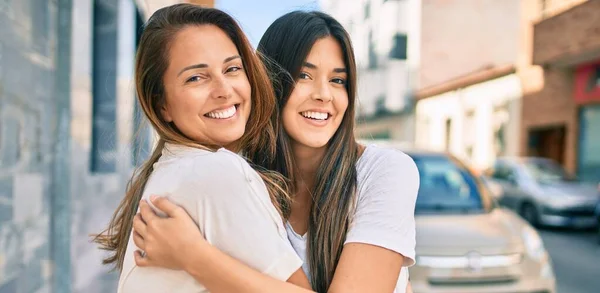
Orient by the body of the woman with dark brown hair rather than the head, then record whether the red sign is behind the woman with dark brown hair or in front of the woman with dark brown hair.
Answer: behind

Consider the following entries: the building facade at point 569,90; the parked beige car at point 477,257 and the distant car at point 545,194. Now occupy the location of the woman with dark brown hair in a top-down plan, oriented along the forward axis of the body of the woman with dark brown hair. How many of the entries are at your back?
3

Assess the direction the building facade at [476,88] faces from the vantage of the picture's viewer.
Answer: facing the viewer and to the left of the viewer

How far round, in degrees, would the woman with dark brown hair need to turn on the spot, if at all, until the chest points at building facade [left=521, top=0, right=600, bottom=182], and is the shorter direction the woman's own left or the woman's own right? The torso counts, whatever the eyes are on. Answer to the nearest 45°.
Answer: approximately 180°

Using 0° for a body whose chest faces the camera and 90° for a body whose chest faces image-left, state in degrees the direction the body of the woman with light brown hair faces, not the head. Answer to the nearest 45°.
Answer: approximately 270°

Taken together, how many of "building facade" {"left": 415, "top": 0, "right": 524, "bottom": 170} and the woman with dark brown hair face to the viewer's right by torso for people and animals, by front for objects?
0

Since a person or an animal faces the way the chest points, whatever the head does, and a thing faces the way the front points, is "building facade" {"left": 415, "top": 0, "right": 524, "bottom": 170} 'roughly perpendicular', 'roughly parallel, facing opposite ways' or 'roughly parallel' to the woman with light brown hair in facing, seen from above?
roughly parallel, facing opposite ways

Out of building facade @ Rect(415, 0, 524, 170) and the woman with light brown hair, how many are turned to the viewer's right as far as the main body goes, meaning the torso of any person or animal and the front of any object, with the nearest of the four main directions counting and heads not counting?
1

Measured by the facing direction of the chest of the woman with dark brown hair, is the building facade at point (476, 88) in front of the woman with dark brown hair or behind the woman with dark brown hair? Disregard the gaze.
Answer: behind

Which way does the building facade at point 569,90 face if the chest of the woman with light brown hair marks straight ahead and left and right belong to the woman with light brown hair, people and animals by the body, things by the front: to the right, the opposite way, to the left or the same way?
the opposite way

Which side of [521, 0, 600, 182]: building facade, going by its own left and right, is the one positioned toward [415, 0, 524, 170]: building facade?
right

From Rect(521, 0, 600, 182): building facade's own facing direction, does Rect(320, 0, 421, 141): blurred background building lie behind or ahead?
ahead
